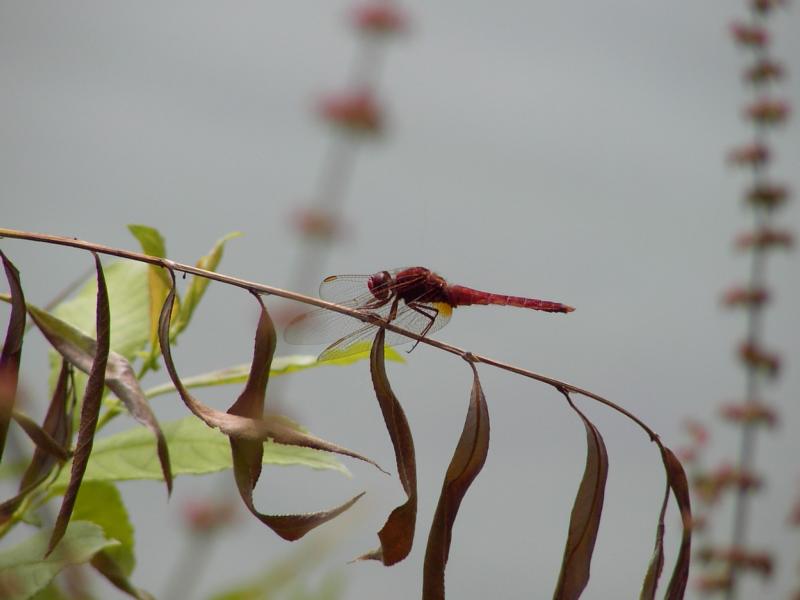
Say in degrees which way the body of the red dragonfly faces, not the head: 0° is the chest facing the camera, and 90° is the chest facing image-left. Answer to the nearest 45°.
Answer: approximately 90°
